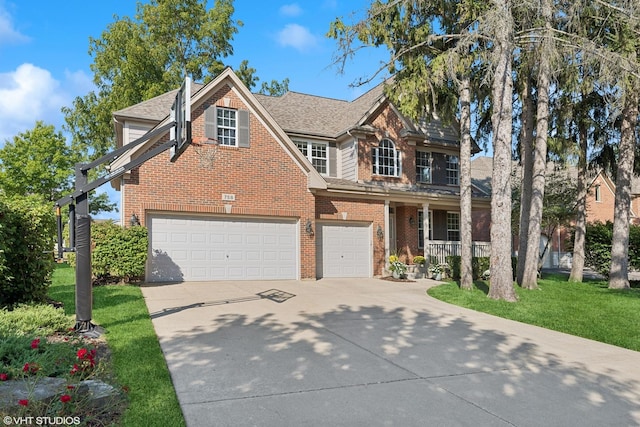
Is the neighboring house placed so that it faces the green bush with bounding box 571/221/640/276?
yes

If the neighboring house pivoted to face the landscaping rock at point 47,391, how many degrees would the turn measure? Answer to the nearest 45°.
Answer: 0° — it already faces it

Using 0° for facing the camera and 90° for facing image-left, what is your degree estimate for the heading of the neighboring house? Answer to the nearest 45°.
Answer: approximately 0°

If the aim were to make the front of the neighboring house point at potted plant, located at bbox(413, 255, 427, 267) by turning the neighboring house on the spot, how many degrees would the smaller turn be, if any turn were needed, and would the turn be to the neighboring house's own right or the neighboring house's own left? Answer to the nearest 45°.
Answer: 0° — it already faces it

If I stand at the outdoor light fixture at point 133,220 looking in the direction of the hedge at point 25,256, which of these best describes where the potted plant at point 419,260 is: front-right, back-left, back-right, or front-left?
back-left
